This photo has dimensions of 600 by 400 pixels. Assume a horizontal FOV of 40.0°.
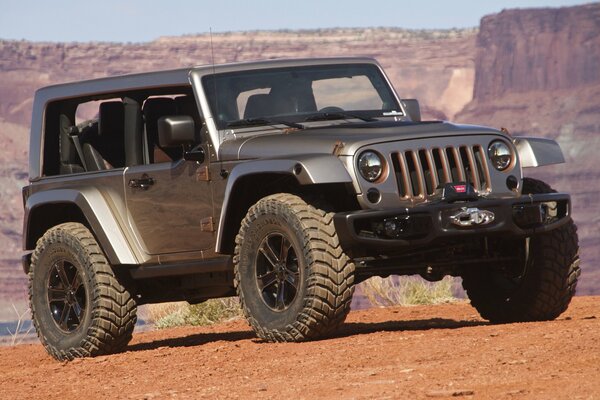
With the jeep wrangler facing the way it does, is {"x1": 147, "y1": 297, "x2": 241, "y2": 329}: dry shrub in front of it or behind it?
behind

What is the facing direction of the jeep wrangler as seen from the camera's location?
facing the viewer and to the right of the viewer

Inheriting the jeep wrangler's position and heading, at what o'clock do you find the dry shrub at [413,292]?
The dry shrub is roughly at 8 o'clock from the jeep wrangler.
